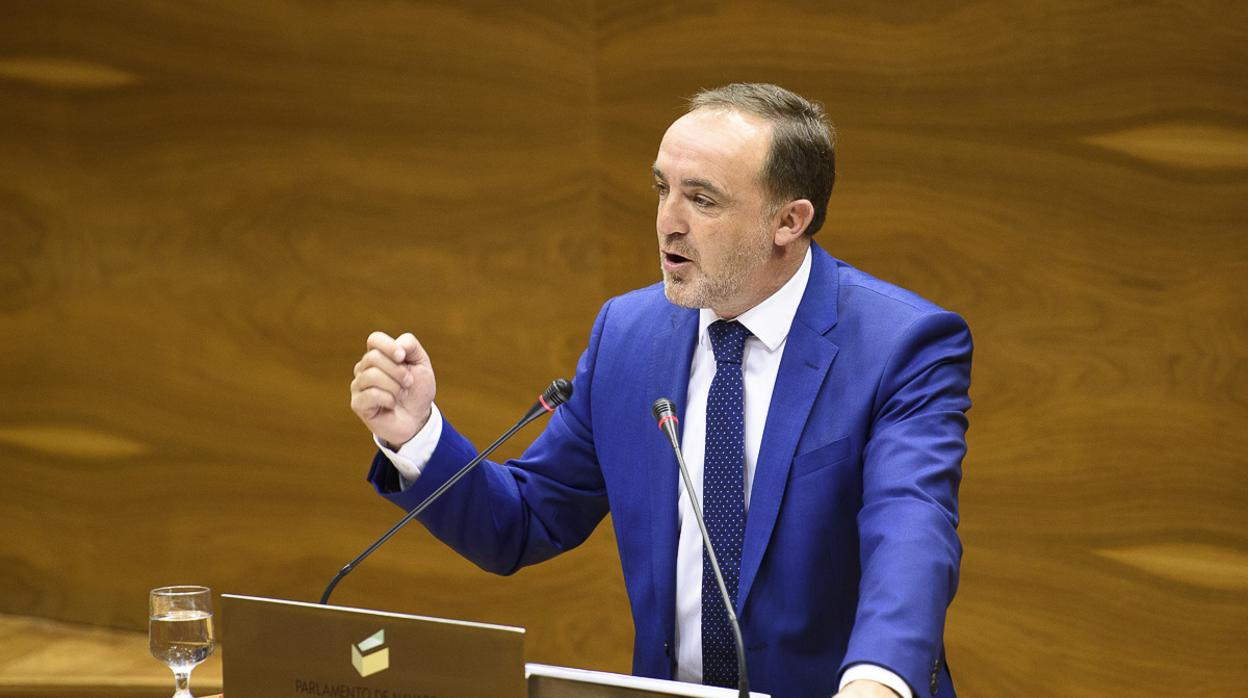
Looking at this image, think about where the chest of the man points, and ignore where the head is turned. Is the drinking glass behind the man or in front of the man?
in front

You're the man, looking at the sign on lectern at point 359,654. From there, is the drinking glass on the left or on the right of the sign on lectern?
right

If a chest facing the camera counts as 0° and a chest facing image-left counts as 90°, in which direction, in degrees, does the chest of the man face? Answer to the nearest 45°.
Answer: approximately 45°
